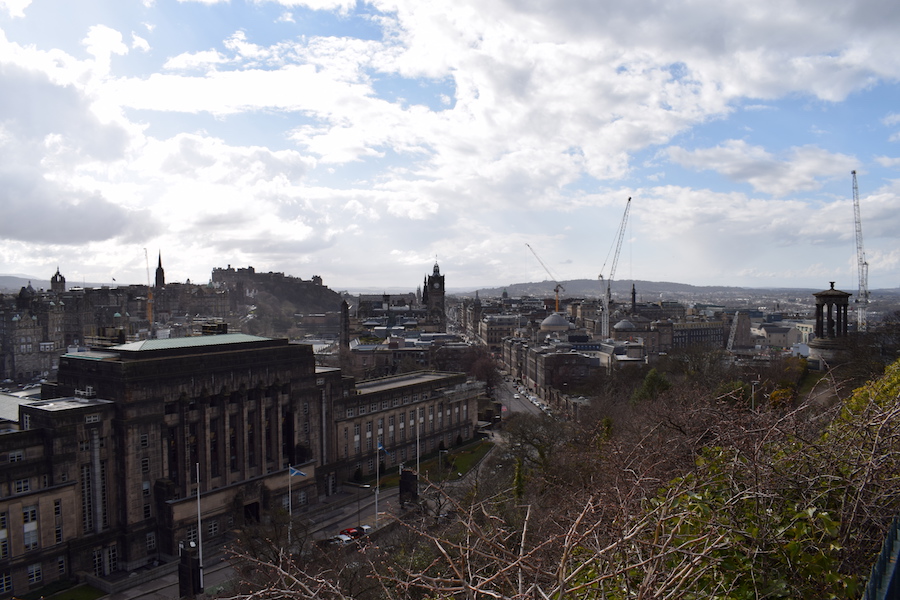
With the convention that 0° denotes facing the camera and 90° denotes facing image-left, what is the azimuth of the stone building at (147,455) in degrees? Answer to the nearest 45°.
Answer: approximately 315°

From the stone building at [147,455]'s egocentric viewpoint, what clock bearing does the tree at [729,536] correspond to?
The tree is roughly at 1 o'clock from the stone building.

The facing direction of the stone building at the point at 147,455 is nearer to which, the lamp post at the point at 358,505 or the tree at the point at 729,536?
the tree

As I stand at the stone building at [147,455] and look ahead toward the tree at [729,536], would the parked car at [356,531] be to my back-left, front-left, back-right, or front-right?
front-left

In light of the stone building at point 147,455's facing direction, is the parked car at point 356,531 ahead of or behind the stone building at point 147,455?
ahead
